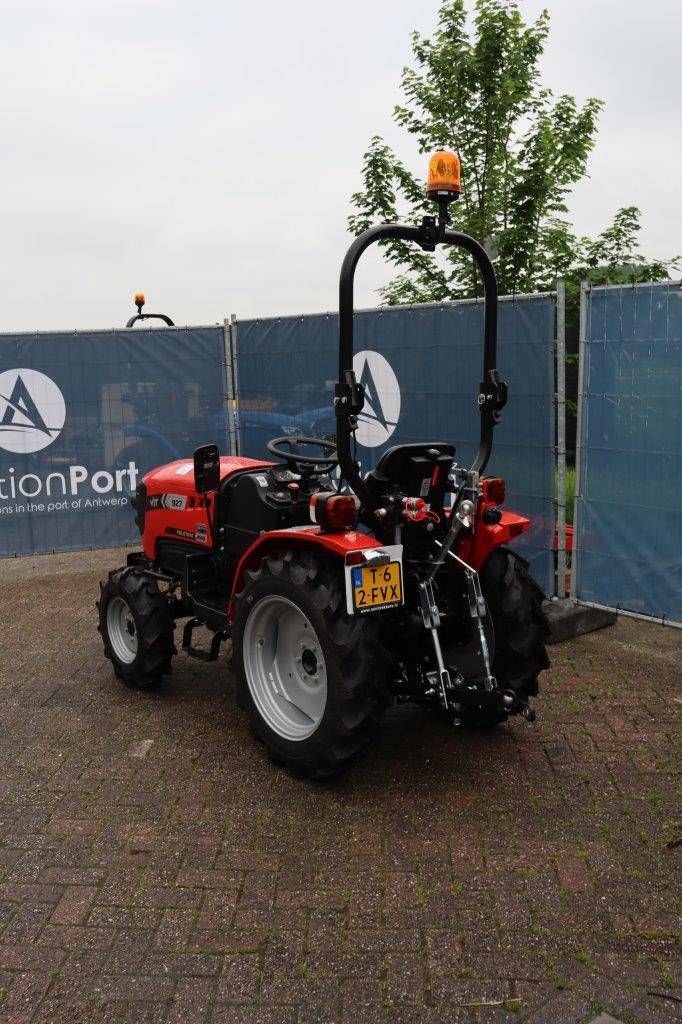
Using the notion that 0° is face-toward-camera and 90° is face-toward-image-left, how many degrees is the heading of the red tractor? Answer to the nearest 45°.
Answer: approximately 135°

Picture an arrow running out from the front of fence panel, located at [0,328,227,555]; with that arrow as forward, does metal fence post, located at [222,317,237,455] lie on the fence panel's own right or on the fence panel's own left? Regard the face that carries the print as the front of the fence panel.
on the fence panel's own left

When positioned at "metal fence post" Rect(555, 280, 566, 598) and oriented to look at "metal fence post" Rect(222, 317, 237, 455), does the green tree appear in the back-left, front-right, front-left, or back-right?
front-right

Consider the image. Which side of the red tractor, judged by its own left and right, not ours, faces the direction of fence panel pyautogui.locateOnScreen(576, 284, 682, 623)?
right

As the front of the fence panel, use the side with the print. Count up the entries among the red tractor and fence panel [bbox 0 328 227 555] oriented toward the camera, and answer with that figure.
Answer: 1

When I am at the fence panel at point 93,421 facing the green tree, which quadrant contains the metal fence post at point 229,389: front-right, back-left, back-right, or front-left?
front-right

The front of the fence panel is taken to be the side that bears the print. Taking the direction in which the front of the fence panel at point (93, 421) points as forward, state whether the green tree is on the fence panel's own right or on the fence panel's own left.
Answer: on the fence panel's own left

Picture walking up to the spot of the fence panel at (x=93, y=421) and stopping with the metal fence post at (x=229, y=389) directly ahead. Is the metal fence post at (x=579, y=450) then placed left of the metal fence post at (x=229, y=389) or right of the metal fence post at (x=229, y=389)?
right

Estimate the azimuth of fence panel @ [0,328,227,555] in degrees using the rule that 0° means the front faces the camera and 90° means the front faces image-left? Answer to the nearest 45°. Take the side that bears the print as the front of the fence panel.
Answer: approximately 0°

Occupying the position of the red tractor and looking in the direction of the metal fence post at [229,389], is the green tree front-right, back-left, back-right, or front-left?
front-right

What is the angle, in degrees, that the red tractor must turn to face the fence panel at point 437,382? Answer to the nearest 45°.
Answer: approximately 45° to its right

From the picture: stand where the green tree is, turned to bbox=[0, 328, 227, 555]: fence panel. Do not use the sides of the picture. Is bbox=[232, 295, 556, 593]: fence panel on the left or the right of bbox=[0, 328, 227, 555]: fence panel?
left

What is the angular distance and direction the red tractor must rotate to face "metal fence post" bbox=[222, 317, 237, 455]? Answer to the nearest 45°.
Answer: approximately 45° to its right

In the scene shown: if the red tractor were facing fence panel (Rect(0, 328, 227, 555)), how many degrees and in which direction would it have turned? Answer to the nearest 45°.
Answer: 0° — it already faces it

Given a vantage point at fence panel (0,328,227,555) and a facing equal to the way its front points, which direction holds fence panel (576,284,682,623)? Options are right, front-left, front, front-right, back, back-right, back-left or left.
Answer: front-left

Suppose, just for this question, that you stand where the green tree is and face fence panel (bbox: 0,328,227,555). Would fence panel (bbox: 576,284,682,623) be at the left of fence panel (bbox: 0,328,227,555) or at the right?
left

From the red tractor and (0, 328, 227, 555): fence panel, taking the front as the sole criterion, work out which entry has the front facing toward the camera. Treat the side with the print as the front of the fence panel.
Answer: the fence panel
